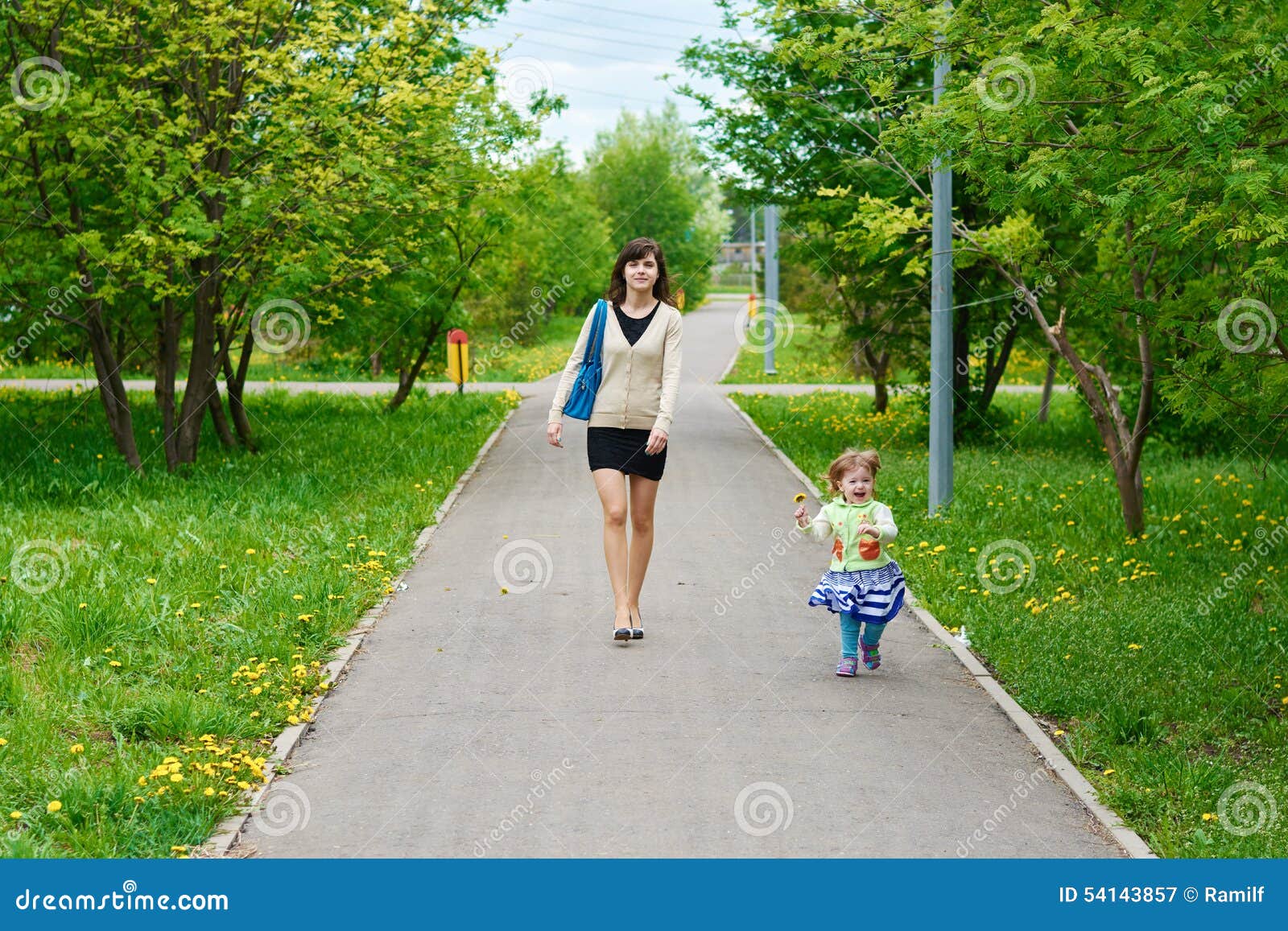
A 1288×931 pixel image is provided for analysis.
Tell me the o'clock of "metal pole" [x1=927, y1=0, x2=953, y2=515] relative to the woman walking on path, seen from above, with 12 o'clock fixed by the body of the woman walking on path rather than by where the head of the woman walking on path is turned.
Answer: The metal pole is roughly at 7 o'clock from the woman walking on path.

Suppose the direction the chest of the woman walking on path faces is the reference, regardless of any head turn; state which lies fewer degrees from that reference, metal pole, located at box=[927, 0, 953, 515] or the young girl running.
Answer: the young girl running

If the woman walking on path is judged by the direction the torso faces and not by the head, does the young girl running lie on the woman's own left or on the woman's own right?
on the woman's own left

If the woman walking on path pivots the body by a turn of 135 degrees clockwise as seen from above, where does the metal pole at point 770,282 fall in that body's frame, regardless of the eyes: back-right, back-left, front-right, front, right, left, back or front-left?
front-right

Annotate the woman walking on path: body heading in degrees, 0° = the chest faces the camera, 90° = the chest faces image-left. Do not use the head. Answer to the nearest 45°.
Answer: approximately 0°
